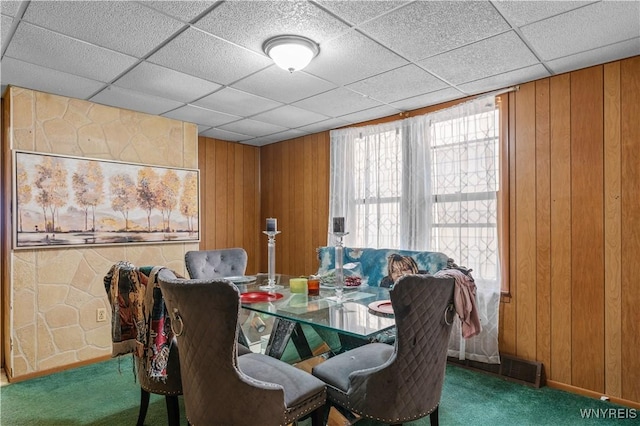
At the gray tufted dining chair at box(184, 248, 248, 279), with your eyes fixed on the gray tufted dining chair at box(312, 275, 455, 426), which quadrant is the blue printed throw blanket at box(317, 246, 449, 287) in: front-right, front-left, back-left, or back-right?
front-left

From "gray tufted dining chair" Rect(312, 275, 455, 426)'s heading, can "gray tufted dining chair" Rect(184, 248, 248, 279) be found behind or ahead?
ahead

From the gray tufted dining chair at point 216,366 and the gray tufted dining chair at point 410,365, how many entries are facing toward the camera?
0

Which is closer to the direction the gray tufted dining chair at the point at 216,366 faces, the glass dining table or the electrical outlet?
the glass dining table

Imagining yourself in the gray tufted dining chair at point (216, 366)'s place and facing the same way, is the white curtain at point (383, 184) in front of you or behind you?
in front

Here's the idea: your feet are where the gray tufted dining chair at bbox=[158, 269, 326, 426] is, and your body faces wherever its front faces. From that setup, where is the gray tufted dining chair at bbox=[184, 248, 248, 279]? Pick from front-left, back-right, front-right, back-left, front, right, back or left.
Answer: front-left

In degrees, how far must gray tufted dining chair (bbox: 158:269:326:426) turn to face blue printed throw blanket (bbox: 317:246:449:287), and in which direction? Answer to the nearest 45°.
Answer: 0° — it already faces it

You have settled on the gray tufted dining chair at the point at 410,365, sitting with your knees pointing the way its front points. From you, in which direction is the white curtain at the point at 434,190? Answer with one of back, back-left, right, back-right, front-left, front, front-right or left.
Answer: front-right

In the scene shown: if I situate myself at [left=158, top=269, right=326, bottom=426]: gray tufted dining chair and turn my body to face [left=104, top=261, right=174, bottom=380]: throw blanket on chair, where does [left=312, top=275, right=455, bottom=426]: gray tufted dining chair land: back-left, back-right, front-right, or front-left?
back-right

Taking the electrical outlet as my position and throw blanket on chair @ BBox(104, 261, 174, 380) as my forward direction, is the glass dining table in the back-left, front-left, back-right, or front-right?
front-left

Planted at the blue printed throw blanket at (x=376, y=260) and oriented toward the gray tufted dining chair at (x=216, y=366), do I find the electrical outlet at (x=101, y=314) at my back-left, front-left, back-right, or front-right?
front-right

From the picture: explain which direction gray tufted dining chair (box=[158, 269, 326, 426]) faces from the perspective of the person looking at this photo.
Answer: facing away from the viewer and to the right of the viewer

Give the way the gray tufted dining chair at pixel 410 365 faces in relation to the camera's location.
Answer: facing away from the viewer and to the left of the viewer

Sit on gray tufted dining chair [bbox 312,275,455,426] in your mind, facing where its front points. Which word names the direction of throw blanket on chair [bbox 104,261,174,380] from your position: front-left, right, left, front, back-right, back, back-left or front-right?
front-left

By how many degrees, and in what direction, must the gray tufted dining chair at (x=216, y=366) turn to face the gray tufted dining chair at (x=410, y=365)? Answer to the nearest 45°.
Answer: approximately 45° to its right

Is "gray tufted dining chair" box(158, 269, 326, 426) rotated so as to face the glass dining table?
yes

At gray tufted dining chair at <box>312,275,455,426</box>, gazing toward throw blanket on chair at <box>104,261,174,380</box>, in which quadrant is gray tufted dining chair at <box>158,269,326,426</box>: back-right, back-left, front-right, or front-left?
front-left

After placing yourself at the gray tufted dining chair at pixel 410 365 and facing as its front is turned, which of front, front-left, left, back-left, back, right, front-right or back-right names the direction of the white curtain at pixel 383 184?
front-right
